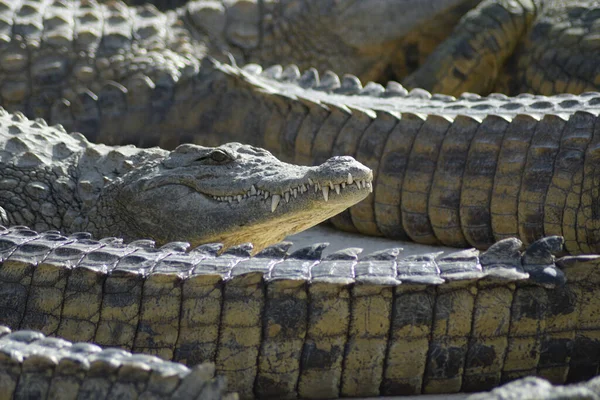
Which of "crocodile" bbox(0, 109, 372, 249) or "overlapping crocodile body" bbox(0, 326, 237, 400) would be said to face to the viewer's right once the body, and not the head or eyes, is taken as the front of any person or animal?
the crocodile

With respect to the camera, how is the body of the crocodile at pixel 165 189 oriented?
to the viewer's right

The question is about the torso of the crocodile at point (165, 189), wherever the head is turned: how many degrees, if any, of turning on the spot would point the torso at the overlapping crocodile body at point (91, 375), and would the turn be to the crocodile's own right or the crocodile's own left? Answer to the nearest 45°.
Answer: approximately 90° to the crocodile's own right
